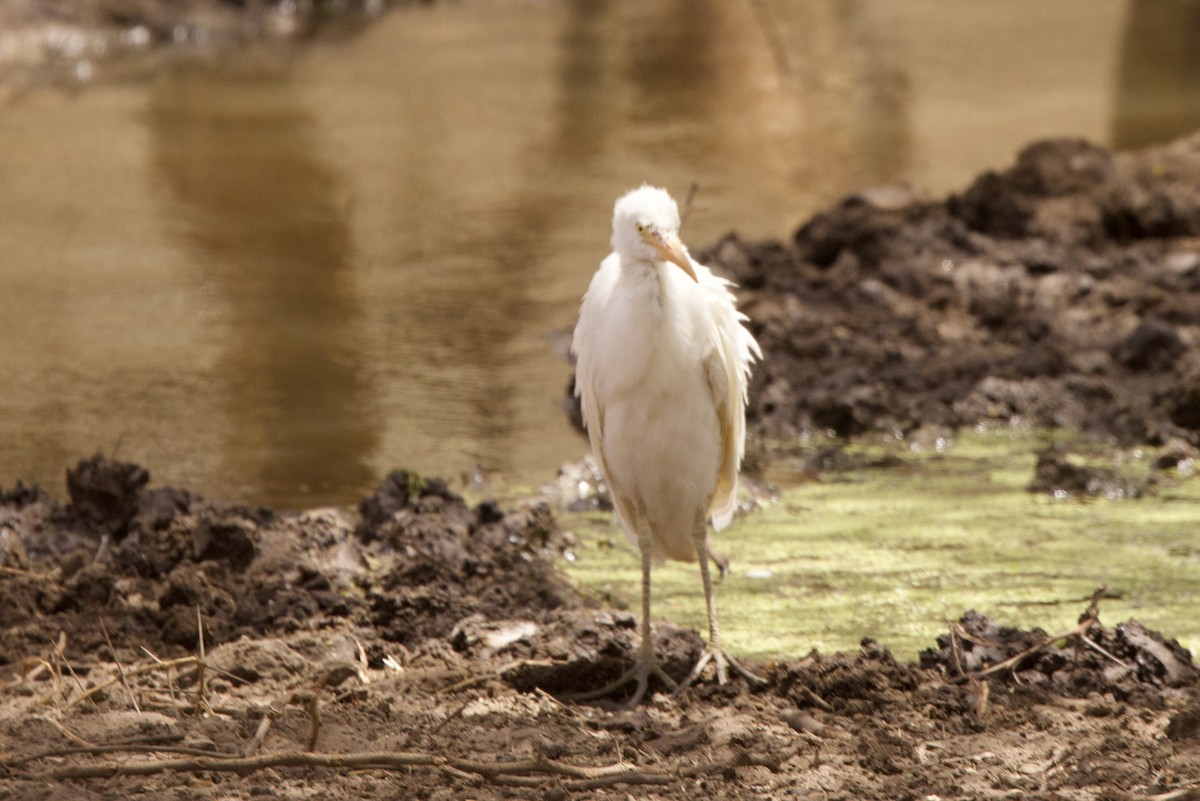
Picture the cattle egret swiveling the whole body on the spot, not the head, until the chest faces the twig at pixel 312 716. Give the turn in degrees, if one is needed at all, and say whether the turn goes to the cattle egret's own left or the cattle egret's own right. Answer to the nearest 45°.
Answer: approximately 45° to the cattle egret's own right

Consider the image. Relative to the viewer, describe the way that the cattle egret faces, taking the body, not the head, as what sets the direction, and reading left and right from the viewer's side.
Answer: facing the viewer

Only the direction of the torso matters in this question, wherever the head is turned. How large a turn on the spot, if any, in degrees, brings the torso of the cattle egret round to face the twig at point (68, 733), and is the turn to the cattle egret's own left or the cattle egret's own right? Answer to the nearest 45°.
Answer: approximately 45° to the cattle egret's own right

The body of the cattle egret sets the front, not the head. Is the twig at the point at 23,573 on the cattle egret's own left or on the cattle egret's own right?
on the cattle egret's own right

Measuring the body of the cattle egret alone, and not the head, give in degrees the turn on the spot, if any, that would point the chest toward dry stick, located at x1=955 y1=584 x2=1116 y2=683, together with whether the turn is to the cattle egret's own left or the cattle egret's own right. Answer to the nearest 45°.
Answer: approximately 90° to the cattle egret's own left

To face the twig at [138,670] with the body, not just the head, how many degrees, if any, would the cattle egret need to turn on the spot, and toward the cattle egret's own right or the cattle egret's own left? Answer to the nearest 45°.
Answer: approximately 45° to the cattle egret's own right

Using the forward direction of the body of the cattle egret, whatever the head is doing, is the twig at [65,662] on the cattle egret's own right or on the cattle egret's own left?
on the cattle egret's own right

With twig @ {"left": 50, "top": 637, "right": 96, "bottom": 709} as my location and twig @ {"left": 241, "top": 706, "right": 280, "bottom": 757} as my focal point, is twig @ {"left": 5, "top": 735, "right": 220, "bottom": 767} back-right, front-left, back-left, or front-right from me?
front-right
